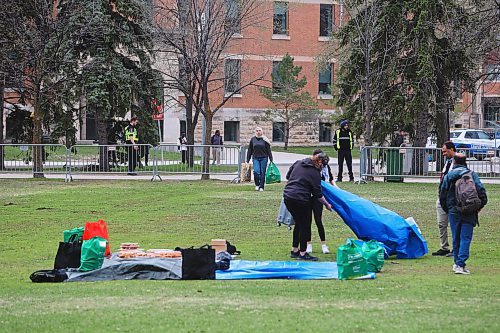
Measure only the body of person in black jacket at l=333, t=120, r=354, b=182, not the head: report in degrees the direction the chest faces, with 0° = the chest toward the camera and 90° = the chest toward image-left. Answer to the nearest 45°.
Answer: approximately 0°

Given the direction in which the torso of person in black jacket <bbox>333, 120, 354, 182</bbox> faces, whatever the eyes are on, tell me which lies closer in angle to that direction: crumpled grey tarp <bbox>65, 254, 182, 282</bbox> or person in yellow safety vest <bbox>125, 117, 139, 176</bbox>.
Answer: the crumpled grey tarp

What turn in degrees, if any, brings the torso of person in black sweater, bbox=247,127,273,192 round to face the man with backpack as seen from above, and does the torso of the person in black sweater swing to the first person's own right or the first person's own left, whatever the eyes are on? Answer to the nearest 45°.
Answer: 0° — they already face them

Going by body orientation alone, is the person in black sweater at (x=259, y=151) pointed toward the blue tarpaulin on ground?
yes

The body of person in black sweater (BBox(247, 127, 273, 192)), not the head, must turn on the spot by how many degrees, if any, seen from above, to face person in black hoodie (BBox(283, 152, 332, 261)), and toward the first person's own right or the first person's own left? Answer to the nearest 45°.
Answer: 0° — they already face them

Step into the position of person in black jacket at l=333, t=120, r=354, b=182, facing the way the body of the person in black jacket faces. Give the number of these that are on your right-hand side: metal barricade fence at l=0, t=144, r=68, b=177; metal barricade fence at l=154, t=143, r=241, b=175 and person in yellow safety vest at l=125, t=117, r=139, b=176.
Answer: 3

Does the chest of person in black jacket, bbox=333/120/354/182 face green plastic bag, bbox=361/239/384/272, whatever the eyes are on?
yes

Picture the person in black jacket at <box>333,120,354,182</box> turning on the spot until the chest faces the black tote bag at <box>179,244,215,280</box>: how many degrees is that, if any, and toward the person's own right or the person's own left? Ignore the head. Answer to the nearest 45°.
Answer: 0° — they already face it

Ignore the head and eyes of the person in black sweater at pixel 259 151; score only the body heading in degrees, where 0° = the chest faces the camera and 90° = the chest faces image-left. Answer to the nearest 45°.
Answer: approximately 0°

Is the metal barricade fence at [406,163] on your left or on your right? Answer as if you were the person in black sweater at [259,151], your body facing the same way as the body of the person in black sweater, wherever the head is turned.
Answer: on your left

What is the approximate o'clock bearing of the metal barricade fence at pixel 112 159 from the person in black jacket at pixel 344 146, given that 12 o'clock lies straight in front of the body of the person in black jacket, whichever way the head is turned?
The metal barricade fence is roughly at 3 o'clock from the person in black jacket.

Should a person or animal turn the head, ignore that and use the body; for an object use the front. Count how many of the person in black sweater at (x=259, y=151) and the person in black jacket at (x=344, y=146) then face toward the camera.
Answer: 2
